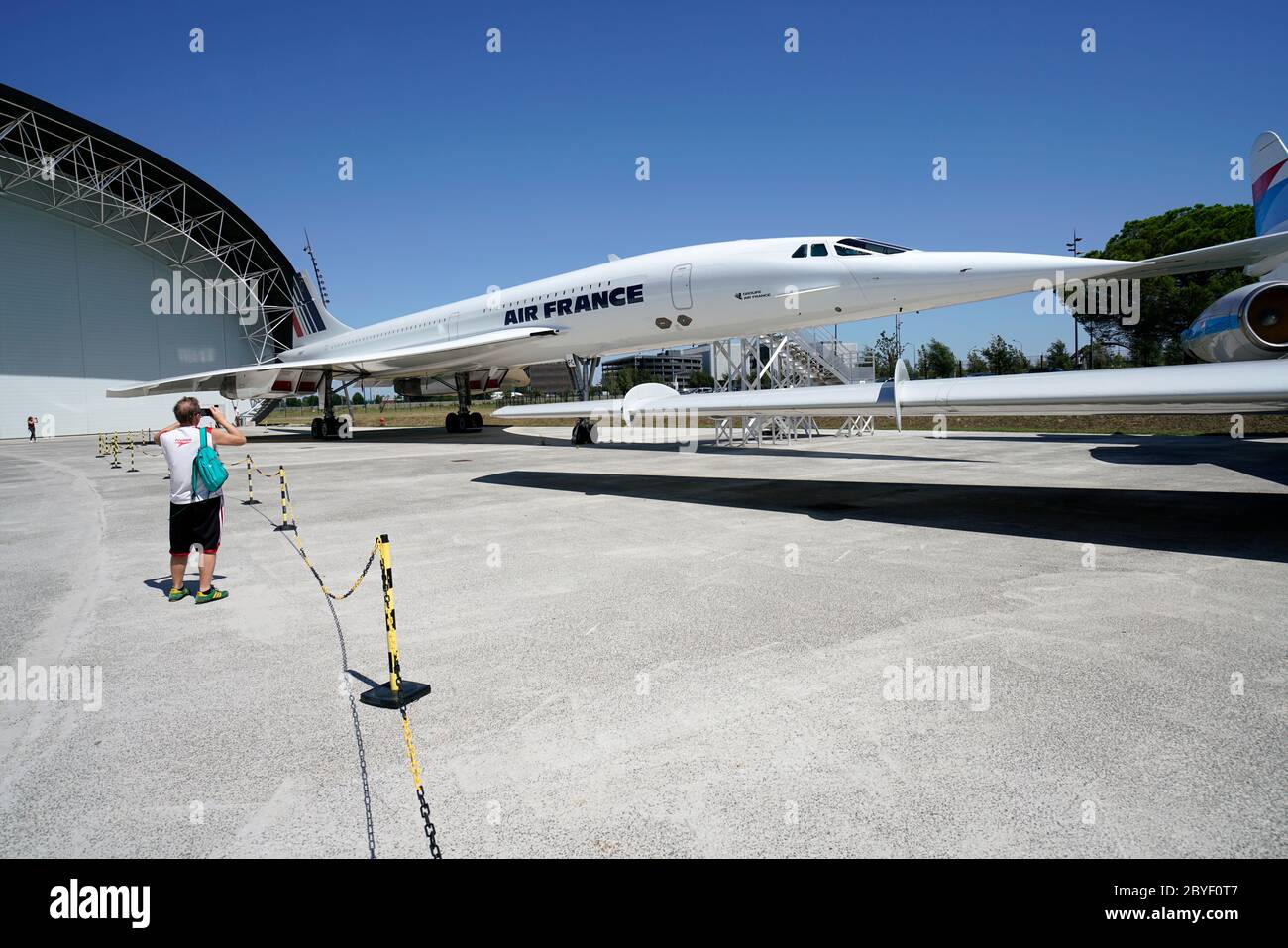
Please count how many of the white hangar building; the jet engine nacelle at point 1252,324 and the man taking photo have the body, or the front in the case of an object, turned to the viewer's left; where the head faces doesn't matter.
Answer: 0

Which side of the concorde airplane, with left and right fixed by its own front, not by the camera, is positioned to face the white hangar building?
back

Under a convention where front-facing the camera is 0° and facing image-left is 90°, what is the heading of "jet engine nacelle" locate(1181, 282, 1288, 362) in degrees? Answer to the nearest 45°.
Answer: approximately 315°

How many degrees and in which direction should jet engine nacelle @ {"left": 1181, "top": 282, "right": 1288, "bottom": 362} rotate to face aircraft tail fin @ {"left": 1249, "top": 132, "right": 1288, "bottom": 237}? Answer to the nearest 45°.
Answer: approximately 135° to its left

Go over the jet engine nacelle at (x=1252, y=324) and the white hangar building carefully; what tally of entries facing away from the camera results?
0

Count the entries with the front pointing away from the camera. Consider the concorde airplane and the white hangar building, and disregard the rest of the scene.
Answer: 0

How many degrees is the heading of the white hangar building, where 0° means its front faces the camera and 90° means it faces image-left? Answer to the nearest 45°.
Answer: approximately 315°

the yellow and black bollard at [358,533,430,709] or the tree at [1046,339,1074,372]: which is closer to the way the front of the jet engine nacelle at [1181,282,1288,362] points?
the yellow and black bollard

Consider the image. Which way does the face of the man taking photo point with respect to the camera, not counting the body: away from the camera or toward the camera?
away from the camera

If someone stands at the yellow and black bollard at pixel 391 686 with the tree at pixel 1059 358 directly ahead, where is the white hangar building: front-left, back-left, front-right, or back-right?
front-left

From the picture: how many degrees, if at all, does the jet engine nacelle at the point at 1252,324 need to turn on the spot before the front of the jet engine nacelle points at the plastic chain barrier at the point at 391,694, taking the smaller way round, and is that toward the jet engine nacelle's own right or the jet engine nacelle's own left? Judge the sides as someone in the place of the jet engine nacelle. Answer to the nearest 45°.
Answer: approximately 45° to the jet engine nacelle's own right

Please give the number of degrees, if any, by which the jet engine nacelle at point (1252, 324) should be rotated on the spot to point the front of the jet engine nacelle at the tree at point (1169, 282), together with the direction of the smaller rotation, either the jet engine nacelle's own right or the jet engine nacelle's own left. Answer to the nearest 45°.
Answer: approximately 135° to the jet engine nacelle's own left

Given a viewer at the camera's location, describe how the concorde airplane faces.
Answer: facing the viewer and to the right of the viewer
